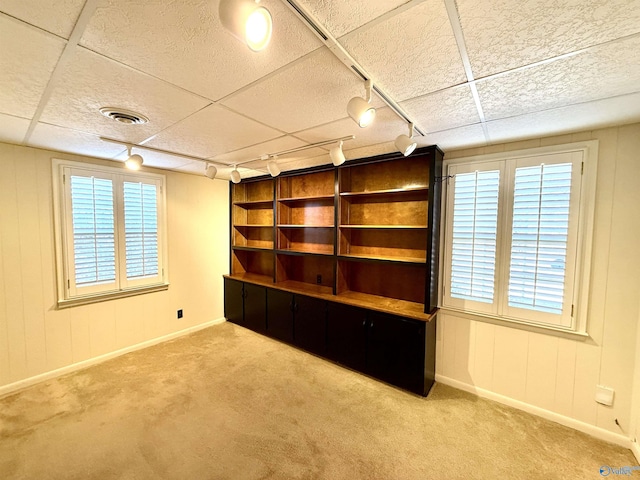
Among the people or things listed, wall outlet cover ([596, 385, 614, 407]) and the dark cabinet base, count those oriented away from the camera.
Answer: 0

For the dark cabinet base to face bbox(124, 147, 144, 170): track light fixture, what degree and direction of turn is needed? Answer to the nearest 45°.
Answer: approximately 45° to its right

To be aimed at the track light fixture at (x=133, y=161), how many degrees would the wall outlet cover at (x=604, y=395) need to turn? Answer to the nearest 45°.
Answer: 0° — it already faces it

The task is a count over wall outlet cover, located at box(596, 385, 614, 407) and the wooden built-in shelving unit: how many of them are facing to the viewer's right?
0

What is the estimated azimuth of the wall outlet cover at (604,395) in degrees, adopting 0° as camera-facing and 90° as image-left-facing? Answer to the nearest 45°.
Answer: approximately 45°

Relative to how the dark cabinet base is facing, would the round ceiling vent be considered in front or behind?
in front

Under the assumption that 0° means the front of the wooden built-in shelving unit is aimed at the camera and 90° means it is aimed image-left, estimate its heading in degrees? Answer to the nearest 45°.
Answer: approximately 45°

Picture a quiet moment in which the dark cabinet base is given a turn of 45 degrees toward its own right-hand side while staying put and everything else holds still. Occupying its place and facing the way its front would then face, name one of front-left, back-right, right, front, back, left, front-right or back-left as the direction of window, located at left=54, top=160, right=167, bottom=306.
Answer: front

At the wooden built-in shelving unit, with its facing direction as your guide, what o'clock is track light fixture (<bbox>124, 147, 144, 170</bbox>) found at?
The track light fixture is roughly at 1 o'clock from the wooden built-in shelving unit.

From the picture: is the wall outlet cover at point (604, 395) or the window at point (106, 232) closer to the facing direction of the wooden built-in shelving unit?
the window

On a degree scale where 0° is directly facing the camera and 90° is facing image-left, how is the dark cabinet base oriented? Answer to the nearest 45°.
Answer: approximately 45°

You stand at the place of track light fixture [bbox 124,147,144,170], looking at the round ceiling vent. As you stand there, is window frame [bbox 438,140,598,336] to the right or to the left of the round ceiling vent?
left
